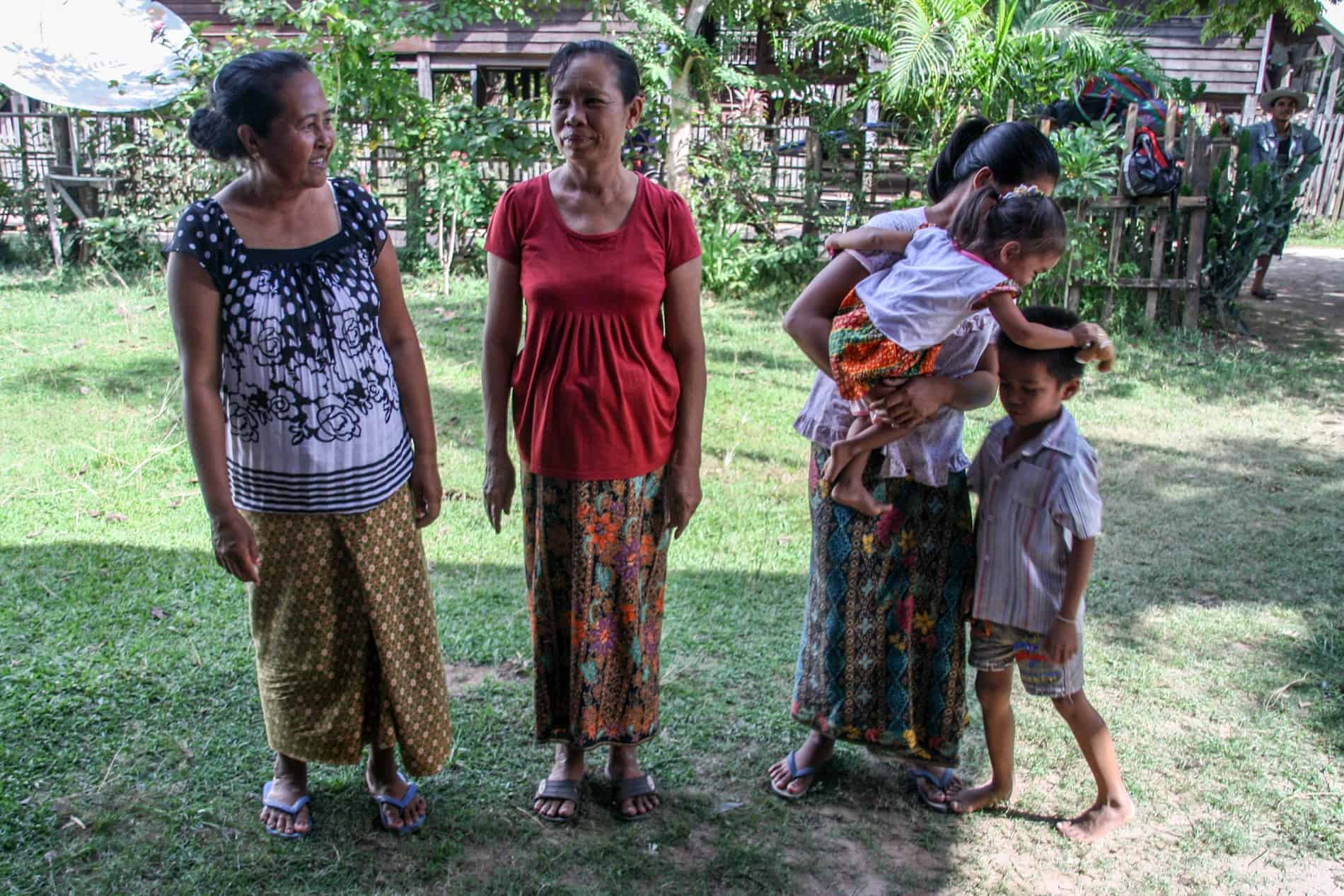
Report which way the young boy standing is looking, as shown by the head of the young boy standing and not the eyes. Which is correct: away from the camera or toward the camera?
toward the camera

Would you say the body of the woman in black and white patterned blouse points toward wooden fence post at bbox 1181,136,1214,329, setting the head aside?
no

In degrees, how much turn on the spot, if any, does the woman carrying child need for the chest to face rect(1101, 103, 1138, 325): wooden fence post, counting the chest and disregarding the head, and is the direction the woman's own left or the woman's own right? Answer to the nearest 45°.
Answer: approximately 180°

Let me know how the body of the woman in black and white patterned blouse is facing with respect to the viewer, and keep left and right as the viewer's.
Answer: facing the viewer

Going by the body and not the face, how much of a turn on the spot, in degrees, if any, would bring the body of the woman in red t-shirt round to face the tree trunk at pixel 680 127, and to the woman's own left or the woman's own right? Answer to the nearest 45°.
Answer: approximately 180°

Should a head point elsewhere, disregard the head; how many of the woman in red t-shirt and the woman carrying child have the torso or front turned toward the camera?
2

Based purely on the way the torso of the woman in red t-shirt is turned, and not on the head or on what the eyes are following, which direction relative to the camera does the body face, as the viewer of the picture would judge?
toward the camera

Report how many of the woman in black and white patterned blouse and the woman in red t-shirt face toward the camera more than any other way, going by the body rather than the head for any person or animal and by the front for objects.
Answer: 2

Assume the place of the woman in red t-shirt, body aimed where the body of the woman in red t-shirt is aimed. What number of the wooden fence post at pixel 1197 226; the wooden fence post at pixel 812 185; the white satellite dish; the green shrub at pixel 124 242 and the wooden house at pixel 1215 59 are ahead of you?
0

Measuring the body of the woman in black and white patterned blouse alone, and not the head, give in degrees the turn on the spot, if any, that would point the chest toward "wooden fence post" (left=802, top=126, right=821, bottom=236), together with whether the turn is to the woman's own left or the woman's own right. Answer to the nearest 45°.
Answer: approximately 135° to the woman's own left

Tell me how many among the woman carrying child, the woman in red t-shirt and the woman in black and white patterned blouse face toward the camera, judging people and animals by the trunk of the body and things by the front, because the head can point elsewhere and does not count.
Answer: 3

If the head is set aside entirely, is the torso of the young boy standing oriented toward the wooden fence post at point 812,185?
no

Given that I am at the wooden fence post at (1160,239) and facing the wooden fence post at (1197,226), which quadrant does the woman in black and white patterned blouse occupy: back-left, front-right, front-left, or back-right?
back-right
